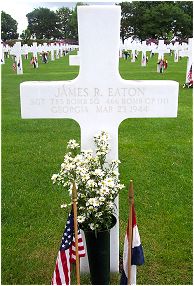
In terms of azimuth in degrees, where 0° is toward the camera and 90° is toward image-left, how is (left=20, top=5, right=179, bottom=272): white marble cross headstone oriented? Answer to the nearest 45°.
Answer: approximately 0°
